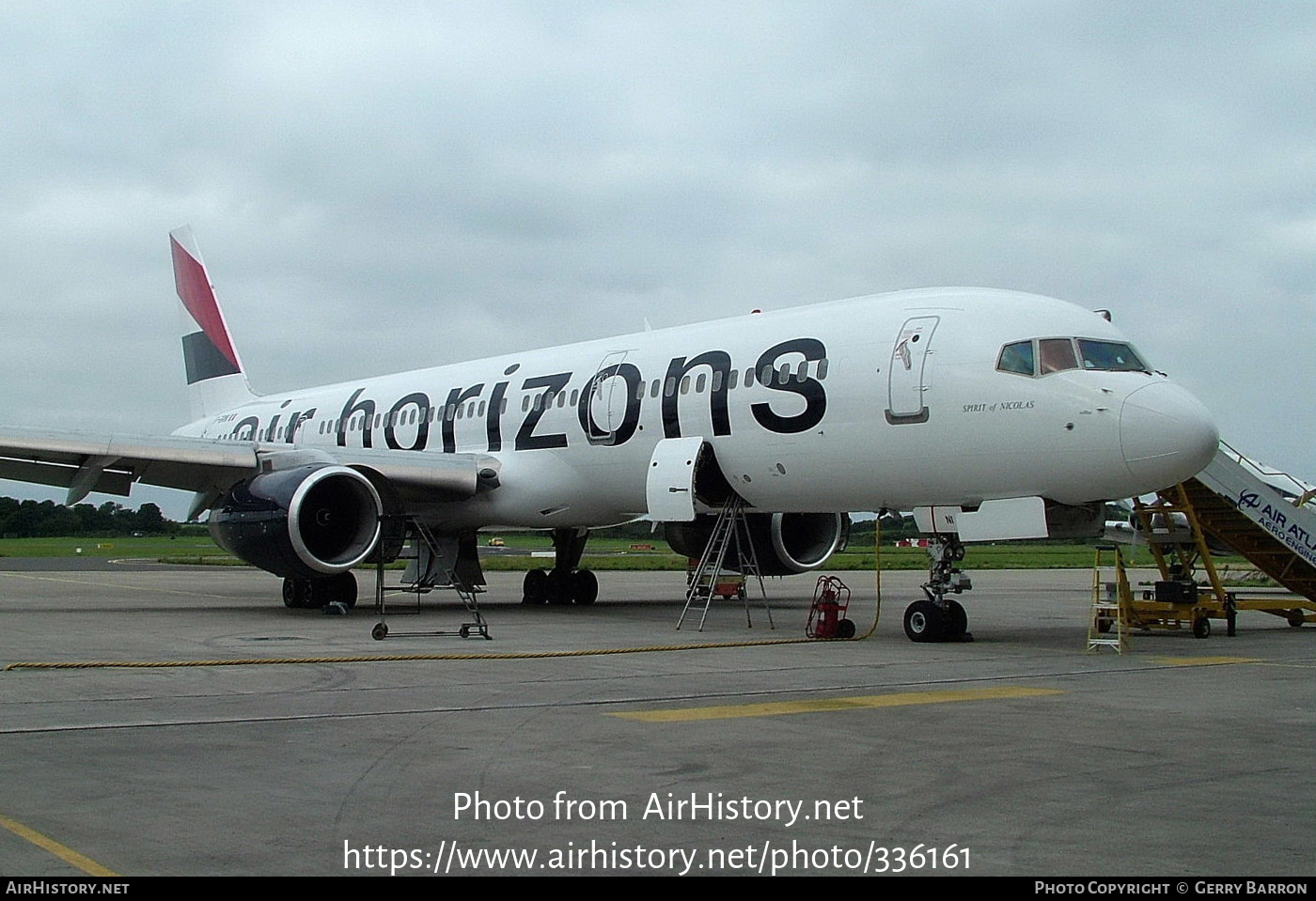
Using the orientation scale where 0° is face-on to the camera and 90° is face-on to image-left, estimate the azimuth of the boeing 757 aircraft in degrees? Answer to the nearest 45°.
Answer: approximately 315°
